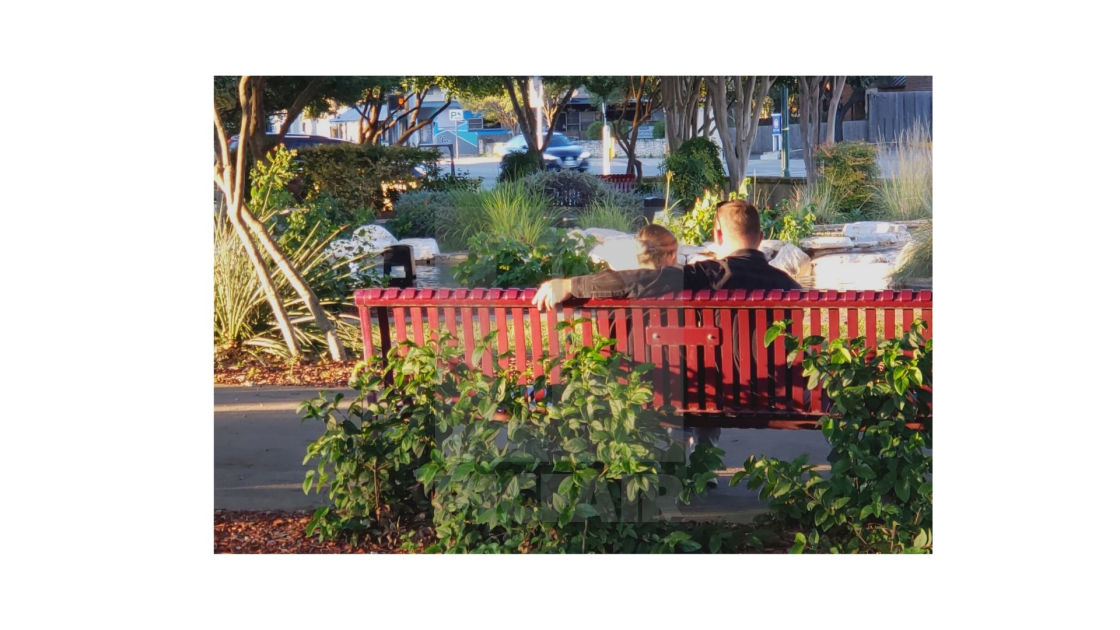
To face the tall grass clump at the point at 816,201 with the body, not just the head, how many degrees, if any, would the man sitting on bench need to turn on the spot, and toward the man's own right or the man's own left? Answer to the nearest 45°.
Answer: approximately 45° to the man's own right

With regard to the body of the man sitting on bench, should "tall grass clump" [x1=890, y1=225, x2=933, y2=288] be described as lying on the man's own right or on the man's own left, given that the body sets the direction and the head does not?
on the man's own right

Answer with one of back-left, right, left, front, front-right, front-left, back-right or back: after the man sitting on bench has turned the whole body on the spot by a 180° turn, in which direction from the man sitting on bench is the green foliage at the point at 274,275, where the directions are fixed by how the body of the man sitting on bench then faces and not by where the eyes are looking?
right

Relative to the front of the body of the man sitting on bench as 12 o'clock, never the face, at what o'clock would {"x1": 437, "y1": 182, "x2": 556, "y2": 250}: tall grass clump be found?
The tall grass clump is roughly at 11 o'clock from the man sitting on bench.

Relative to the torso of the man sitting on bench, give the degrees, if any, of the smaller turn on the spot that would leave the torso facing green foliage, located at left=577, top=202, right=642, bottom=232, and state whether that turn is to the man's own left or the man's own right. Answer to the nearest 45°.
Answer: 0° — they already face it

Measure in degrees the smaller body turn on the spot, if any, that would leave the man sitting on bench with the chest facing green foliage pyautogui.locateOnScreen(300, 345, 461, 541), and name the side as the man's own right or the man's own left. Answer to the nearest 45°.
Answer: approximately 90° to the man's own left

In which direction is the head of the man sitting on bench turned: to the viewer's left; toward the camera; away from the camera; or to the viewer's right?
away from the camera

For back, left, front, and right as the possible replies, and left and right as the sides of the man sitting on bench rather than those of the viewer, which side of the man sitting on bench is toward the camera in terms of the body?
back

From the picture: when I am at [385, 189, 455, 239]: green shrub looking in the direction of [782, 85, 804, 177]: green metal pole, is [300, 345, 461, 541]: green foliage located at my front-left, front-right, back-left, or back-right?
back-right

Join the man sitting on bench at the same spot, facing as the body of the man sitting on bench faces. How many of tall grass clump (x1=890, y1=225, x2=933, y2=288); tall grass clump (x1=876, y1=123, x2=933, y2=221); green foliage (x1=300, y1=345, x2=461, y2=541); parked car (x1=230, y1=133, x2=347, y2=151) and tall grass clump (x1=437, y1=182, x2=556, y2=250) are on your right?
2

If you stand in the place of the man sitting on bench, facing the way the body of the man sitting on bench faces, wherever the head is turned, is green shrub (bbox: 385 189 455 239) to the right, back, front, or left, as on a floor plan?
front

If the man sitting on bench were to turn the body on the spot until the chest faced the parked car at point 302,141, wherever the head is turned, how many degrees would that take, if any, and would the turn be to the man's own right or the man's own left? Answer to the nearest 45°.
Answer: approximately 90° to the man's own left

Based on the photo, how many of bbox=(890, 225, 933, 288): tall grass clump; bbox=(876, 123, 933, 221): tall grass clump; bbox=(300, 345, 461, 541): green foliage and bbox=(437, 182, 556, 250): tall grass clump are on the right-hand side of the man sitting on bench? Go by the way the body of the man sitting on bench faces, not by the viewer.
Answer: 2

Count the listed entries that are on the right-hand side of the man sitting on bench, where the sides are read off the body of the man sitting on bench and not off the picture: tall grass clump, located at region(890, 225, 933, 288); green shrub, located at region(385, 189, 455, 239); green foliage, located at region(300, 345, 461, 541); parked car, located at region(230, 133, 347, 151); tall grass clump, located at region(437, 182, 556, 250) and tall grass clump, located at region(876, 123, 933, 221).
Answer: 2
